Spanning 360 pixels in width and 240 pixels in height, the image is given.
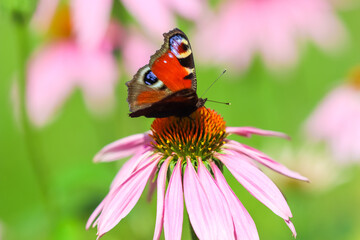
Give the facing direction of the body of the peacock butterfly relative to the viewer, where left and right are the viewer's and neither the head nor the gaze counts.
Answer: facing to the right of the viewer

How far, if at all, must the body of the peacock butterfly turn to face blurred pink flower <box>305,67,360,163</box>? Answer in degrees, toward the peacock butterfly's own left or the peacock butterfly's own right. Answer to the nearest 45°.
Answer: approximately 45° to the peacock butterfly's own left

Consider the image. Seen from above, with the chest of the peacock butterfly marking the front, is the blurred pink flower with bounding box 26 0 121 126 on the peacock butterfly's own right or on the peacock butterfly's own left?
on the peacock butterfly's own left
